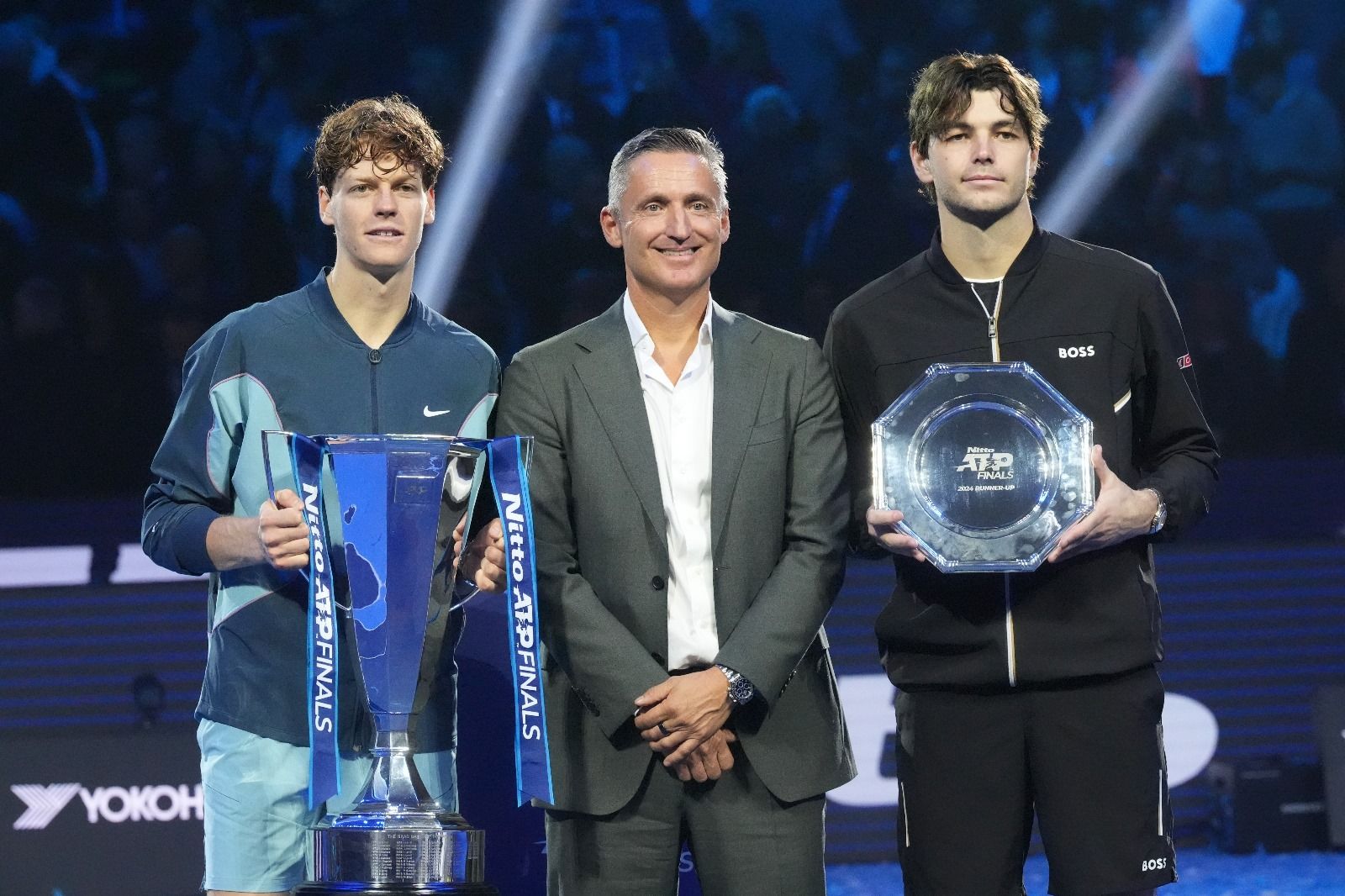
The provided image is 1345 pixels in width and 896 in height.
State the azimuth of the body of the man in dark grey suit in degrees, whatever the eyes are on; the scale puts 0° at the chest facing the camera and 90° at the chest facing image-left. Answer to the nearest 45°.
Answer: approximately 0°

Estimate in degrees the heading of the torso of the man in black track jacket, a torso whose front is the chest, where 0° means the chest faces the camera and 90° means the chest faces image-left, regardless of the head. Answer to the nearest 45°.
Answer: approximately 0°

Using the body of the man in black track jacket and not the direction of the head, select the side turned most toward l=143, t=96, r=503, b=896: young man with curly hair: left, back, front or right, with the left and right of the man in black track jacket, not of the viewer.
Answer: right

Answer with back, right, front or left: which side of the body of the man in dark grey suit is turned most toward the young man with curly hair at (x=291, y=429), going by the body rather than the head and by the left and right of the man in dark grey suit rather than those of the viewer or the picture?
right

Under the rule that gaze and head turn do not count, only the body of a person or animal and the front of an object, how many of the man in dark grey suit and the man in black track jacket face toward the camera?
2
